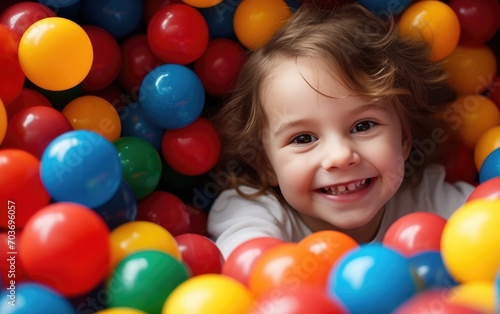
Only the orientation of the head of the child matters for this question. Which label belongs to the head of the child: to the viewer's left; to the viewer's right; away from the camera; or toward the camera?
toward the camera

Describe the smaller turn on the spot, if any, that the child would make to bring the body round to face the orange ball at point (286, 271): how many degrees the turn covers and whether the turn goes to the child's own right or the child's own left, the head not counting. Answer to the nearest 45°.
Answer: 0° — they already face it

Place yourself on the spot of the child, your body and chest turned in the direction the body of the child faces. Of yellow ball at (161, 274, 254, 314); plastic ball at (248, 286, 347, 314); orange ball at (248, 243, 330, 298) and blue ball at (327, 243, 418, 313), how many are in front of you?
4

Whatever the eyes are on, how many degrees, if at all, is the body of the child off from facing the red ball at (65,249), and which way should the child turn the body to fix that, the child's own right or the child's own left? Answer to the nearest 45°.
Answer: approximately 45° to the child's own right

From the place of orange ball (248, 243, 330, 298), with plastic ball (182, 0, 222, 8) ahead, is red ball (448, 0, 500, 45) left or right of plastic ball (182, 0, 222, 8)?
right

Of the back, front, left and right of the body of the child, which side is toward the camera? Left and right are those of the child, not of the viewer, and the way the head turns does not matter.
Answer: front

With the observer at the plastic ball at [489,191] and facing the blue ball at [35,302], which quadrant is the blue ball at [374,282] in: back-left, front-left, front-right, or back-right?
front-left

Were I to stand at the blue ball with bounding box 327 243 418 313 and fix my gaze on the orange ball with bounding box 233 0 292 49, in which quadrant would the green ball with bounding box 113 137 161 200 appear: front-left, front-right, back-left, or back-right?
front-left

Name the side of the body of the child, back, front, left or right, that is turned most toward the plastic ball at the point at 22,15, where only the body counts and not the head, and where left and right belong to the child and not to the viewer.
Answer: right

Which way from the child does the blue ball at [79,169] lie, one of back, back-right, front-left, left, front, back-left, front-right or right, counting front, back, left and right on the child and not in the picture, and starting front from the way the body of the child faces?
front-right

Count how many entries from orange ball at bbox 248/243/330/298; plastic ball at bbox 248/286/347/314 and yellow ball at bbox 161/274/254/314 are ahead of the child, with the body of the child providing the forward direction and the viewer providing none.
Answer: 3
